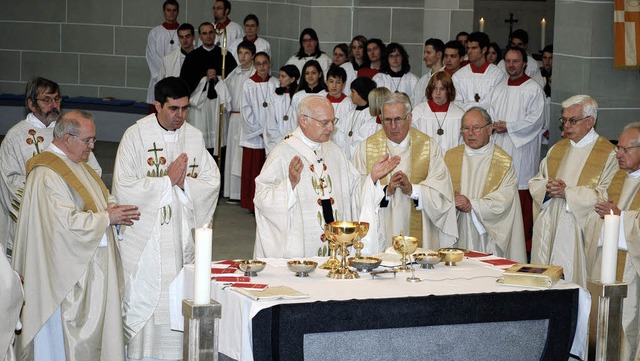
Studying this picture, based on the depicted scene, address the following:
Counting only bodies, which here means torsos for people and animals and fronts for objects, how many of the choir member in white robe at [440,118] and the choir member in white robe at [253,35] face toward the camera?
2

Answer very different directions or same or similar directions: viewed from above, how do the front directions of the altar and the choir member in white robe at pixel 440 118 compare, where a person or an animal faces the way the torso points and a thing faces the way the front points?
same or similar directions

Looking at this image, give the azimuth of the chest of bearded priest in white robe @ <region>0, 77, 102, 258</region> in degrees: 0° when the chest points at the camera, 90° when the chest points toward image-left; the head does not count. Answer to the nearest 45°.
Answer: approximately 315°

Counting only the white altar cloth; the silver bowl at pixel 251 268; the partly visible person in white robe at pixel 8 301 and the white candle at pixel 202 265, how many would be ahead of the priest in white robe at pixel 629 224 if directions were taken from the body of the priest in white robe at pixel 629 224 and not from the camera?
4

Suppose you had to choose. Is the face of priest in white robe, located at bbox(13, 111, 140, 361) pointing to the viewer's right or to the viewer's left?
to the viewer's right

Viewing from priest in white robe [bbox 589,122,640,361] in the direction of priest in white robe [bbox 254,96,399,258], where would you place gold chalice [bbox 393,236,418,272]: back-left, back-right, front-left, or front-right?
front-left

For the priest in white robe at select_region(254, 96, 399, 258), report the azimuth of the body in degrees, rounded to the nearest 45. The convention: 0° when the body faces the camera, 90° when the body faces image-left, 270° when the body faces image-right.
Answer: approximately 315°

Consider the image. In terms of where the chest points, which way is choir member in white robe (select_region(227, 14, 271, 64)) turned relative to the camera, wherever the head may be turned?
toward the camera

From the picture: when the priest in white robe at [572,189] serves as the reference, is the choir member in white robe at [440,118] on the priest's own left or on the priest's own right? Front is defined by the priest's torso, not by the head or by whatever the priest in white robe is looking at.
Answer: on the priest's own right

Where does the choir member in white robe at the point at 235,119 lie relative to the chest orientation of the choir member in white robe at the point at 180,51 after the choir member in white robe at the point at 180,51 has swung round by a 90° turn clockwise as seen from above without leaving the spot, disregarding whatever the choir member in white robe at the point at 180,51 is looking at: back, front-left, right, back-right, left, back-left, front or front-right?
left

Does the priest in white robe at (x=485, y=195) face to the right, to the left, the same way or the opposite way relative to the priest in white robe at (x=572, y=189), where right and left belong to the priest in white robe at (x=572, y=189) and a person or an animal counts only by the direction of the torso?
the same way

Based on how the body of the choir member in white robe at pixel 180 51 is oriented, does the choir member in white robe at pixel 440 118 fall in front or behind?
in front

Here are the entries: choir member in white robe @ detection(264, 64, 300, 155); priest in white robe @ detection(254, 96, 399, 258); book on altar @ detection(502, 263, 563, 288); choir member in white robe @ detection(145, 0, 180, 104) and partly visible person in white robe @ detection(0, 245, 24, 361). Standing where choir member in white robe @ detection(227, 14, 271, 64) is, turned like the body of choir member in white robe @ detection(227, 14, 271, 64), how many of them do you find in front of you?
4

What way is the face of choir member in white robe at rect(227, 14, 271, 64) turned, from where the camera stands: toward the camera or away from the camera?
toward the camera

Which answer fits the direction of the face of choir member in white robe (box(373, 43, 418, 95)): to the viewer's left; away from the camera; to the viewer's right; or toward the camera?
toward the camera

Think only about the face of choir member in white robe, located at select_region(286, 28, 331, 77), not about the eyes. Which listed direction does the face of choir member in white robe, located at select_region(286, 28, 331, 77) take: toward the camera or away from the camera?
toward the camera

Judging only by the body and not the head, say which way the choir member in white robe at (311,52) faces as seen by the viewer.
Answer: toward the camera

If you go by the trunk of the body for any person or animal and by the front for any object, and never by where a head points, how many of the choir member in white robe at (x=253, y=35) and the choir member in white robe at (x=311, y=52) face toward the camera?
2

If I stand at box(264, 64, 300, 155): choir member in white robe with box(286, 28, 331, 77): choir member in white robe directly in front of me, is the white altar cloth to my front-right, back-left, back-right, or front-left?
back-right
